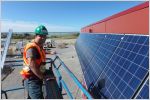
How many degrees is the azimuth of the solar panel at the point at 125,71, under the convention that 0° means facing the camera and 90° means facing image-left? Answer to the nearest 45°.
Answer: approximately 45°

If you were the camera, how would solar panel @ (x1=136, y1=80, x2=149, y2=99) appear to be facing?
facing the viewer and to the left of the viewer

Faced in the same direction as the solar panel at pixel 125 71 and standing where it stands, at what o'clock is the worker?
The worker is roughly at 1 o'clock from the solar panel.
